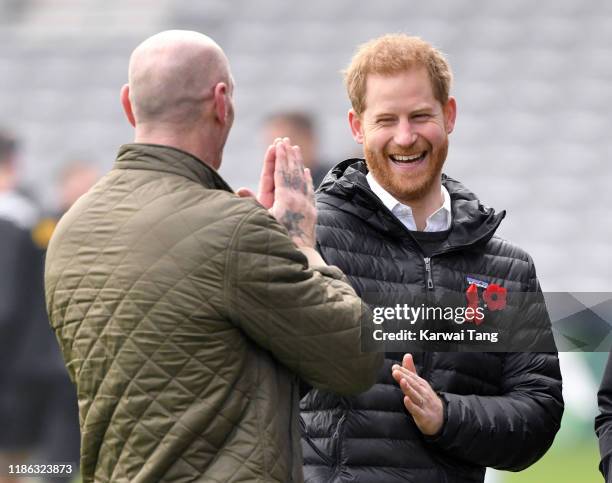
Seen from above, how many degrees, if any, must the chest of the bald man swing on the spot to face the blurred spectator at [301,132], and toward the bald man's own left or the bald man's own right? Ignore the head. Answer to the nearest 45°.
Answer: approximately 45° to the bald man's own left

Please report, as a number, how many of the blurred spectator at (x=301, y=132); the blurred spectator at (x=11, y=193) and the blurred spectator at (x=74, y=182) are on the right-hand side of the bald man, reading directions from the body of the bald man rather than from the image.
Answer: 0

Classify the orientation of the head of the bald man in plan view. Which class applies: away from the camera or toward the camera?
away from the camera

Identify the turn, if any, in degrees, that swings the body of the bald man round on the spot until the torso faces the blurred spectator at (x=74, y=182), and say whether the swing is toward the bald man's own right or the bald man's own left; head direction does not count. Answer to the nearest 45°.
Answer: approximately 45° to the bald man's own left

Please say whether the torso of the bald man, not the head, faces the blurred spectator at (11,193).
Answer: no

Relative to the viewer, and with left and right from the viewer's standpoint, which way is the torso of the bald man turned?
facing away from the viewer and to the right of the viewer
